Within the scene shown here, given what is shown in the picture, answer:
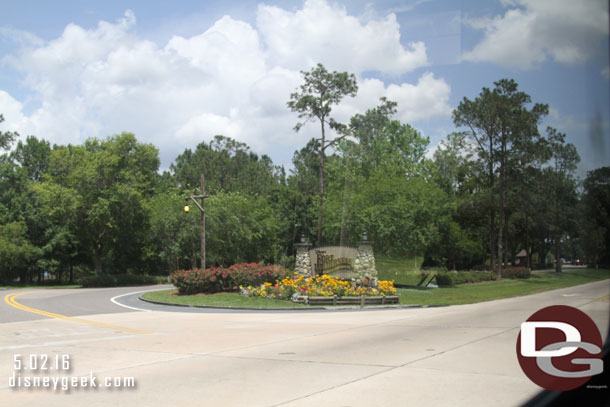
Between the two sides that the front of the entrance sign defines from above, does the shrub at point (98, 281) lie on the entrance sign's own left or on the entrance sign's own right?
on the entrance sign's own right

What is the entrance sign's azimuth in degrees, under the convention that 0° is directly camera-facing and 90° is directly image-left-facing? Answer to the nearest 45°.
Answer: approximately 0°

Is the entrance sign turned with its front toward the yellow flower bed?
yes

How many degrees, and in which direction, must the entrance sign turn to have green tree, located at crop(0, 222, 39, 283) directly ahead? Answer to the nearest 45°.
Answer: approximately 135° to its right

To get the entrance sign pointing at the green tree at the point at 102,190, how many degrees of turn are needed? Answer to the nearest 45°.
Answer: approximately 135° to its right

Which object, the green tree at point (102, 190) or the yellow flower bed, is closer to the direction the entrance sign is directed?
the yellow flower bed
